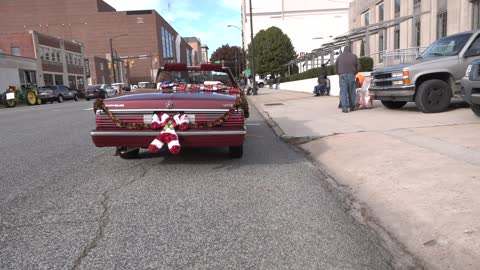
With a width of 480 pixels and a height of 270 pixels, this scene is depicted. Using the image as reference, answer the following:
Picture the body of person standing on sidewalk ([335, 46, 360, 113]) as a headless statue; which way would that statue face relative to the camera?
away from the camera

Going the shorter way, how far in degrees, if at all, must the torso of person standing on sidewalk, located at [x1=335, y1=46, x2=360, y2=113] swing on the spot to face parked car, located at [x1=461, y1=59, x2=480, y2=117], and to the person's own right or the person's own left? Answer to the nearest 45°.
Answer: approximately 135° to the person's own right

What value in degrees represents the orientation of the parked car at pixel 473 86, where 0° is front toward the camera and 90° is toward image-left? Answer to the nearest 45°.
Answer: approximately 45°

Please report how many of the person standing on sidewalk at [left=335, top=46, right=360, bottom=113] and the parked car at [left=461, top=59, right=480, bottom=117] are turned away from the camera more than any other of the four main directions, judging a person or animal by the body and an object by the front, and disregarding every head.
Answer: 1

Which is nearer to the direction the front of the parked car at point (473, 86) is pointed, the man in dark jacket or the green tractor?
the green tractor

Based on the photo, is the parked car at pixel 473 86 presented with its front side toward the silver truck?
no

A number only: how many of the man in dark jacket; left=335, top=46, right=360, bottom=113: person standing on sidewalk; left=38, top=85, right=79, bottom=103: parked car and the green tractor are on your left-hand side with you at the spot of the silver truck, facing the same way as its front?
0

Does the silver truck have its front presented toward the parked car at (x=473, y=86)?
no
